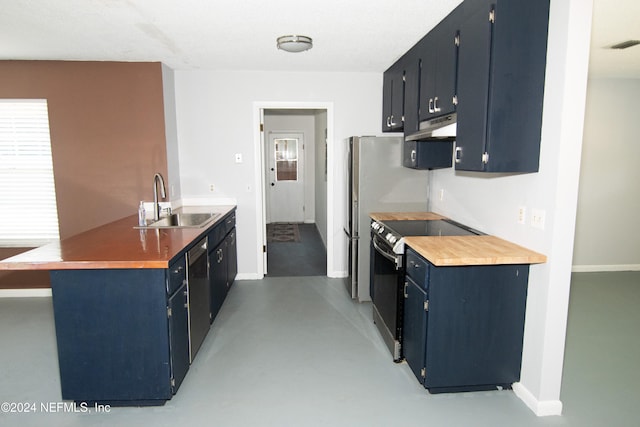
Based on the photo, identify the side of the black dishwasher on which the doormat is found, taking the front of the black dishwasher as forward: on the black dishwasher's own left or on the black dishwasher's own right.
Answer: on the black dishwasher's own left

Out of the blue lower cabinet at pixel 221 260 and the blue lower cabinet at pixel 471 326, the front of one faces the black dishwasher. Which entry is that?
the blue lower cabinet at pixel 471 326

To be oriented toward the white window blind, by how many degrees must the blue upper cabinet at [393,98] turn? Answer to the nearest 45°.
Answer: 0° — it already faces it

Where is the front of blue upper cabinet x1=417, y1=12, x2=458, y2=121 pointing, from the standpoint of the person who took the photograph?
facing to the left of the viewer

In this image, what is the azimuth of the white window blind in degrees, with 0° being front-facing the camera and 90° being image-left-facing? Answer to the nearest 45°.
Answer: approximately 0°

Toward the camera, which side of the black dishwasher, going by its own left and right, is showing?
right

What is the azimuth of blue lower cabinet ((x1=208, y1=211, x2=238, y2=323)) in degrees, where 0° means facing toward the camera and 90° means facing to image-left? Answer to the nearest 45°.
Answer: approximately 270°

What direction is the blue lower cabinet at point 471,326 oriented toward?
to the viewer's left

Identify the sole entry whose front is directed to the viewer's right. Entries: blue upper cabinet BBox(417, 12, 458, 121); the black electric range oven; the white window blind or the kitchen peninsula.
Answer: the kitchen peninsula

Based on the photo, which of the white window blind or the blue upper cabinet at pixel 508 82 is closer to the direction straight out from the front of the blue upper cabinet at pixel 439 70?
the white window blind

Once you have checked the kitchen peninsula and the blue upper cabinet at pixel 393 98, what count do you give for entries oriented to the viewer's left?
1

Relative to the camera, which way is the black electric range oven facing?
to the viewer's left
